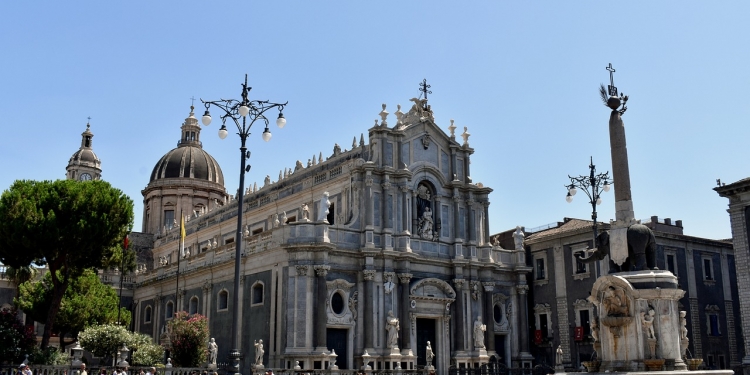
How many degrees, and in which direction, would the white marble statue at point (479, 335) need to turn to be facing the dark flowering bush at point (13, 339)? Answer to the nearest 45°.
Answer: approximately 90° to its right

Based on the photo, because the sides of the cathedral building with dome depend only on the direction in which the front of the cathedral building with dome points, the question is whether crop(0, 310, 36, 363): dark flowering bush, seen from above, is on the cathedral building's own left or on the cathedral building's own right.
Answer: on the cathedral building's own right

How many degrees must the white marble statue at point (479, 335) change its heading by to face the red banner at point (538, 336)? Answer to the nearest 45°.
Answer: approximately 90° to its left

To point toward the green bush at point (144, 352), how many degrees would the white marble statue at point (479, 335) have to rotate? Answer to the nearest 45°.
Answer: approximately 90° to its right

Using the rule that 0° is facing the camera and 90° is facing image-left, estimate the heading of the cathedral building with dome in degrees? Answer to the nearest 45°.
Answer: approximately 315°

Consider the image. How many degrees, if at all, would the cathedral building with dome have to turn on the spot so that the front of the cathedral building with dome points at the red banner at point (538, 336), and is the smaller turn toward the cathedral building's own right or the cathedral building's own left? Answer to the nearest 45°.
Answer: approximately 90° to the cathedral building's own left

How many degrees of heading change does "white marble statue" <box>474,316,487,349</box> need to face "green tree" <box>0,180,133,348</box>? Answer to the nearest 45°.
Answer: approximately 90° to its right

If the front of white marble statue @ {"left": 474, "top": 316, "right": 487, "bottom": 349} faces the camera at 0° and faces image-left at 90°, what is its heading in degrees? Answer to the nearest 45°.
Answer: approximately 315°

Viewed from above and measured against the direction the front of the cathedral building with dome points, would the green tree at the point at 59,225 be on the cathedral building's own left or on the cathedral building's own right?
on the cathedral building's own right
